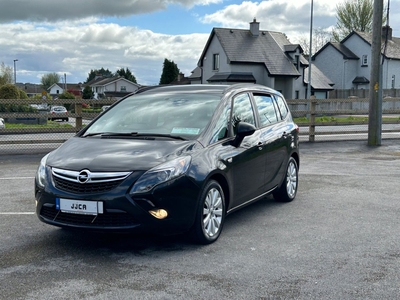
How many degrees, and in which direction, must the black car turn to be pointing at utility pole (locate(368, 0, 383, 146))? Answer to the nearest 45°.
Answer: approximately 180°

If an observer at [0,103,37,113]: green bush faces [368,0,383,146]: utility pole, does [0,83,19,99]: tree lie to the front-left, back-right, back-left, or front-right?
back-left

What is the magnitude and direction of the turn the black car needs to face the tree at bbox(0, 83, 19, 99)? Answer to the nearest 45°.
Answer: approximately 135° to its right

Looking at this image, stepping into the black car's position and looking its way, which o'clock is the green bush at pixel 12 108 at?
The green bush is roughly at 4 o'clock from the black car.

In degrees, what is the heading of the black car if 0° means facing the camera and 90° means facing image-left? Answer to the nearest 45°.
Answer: approximately 45°
